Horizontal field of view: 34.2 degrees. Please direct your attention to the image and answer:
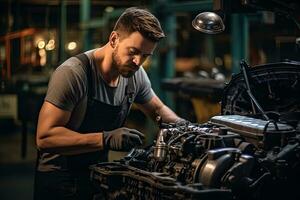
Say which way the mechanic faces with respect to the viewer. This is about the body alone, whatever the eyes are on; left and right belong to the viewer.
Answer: facing the viewer and to the right of the viewer

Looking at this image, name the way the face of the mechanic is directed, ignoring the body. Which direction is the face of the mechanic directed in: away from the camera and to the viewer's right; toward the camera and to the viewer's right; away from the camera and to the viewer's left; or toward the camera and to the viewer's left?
toward the camera and to the viewer's right

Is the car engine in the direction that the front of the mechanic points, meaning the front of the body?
yes
